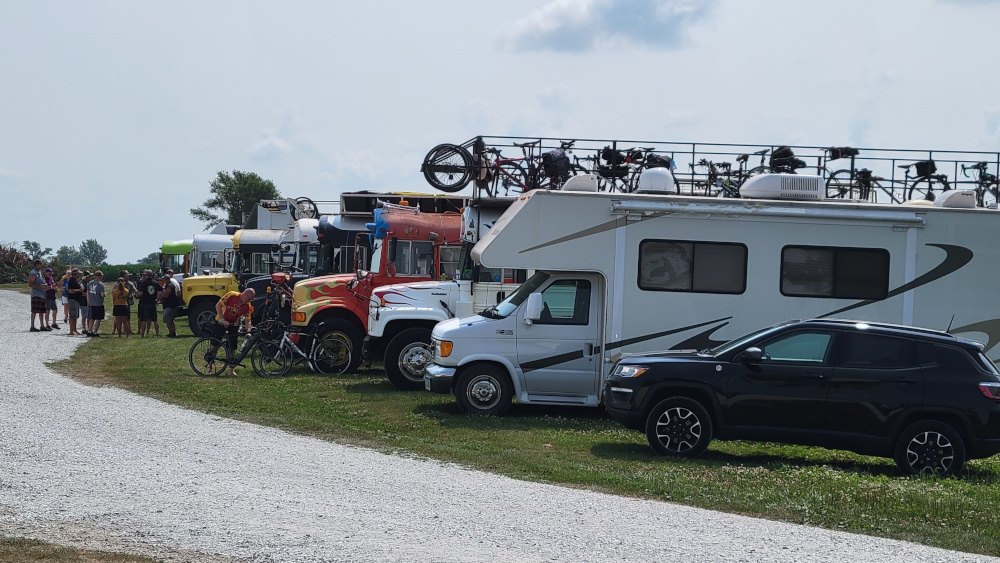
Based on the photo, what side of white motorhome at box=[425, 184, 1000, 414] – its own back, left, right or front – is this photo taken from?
left

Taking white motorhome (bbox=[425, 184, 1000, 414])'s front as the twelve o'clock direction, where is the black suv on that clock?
The black suv is roughly at 8 o'clock from the white motorhome.

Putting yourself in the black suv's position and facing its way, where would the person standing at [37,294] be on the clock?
The person standing is roughly at 1 o'clock from the black suv.

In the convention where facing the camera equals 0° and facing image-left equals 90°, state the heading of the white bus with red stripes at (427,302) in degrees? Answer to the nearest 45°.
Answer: approximately 90°

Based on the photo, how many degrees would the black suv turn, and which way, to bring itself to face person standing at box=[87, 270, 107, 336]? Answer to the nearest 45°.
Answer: approximately 45° to its right

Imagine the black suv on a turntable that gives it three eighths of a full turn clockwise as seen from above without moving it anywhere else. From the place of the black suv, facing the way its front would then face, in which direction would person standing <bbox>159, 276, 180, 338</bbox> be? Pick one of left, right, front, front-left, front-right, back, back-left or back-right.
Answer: left

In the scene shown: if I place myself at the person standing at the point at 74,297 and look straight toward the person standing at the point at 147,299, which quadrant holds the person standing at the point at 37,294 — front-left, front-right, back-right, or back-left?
back-left

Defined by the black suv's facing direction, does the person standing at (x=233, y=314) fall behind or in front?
in front

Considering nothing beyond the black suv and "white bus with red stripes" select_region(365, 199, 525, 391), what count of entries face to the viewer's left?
2

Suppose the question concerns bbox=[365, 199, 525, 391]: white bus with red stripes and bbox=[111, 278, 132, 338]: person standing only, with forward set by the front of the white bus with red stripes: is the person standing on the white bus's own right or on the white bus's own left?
on the white bus's own right

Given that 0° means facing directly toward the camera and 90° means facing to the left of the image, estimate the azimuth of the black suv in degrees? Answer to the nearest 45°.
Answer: approximately 90°

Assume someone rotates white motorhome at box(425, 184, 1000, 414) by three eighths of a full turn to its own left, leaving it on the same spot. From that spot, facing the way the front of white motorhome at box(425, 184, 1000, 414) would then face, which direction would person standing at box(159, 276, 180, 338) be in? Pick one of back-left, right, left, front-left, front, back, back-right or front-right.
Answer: back

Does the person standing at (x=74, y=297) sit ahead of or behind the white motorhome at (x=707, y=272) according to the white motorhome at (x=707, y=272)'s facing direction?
ahead
